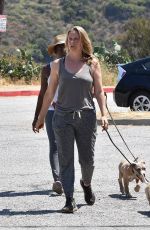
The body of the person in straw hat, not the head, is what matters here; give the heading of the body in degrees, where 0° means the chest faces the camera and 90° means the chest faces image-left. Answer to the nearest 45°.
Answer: approximately 0°

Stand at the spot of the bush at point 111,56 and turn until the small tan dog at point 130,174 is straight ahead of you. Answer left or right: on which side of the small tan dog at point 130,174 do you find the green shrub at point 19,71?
right

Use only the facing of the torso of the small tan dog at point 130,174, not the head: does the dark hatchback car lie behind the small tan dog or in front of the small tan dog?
behind

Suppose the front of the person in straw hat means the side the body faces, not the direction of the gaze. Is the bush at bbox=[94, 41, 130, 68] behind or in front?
behind

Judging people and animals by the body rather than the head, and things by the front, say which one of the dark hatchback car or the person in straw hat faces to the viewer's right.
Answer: the dark hatchback car

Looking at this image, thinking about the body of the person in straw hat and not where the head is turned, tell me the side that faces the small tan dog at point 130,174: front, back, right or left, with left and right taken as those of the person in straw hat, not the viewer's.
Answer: left

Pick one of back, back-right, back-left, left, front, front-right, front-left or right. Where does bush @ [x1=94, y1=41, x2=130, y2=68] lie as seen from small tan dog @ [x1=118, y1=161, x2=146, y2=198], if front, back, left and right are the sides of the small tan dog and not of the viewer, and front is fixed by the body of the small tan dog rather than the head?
back-left

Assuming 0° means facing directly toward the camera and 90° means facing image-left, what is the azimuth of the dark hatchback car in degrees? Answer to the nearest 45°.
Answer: approximately 270°
